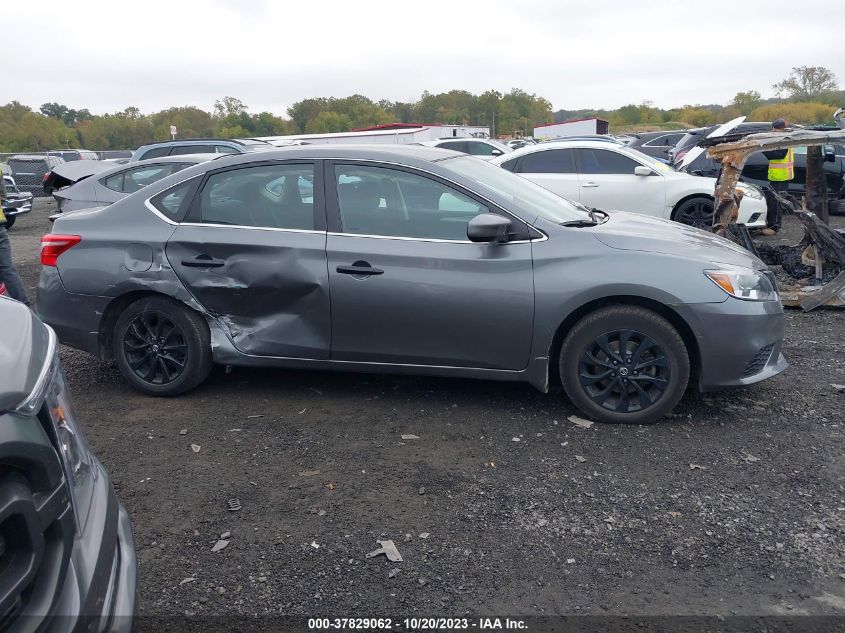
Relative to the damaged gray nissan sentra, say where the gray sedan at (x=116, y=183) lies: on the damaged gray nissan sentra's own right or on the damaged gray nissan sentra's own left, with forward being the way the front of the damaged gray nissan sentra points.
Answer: on the damaged gray nissan sentra's own left

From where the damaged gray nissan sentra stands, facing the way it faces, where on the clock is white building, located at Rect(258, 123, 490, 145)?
The white building is roughly at 9 o'clock from the damaged gray nissan sentra.

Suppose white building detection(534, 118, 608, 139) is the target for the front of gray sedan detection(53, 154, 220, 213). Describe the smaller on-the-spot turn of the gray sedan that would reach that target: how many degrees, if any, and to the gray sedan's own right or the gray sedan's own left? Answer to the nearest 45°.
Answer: approximately 45° to the gray sedan's own left

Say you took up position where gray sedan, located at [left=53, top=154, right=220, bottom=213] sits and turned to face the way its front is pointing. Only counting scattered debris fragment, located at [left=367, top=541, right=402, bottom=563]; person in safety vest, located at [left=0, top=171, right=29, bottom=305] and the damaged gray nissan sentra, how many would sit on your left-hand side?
0

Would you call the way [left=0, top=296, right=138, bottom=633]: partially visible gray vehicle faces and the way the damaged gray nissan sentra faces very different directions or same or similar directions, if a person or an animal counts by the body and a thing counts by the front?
same or similar directions

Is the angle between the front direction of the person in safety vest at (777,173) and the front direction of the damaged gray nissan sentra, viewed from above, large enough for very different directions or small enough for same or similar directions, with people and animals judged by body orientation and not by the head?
very different directions

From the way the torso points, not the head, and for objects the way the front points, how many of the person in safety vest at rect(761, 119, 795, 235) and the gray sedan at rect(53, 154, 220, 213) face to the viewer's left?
1

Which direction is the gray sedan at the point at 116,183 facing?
to the viewer's right

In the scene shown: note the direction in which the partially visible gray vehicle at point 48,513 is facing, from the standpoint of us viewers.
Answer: facing the viewer and to the right of the viewer

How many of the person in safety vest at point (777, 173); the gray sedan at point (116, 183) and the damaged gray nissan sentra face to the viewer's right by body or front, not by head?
2

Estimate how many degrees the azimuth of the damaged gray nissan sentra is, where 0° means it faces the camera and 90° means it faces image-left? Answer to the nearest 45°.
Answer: approximately 270°
